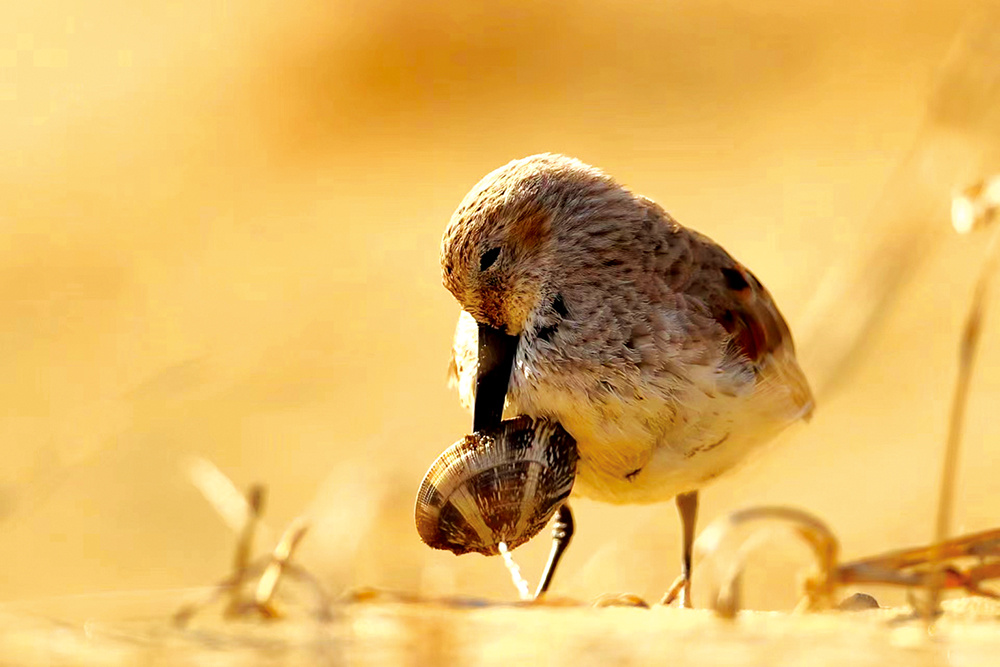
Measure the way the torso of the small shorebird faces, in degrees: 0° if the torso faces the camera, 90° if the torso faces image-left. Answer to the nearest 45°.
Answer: approximately 45°

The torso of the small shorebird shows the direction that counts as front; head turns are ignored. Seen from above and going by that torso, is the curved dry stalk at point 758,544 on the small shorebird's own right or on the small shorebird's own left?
on the small shorebird's own left

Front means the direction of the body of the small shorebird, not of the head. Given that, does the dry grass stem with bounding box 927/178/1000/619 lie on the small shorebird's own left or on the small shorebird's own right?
on the small shorebird's own left
